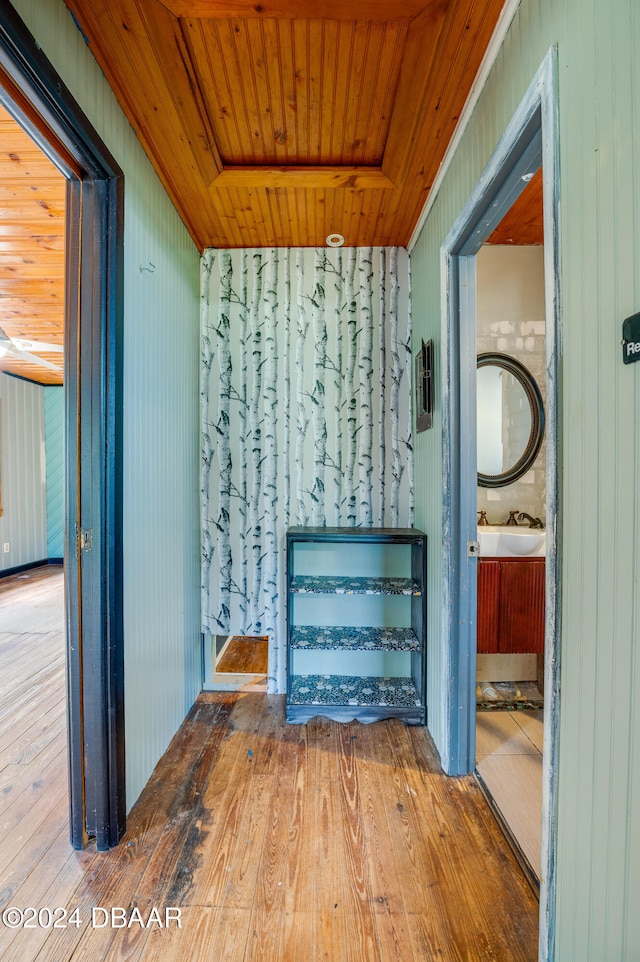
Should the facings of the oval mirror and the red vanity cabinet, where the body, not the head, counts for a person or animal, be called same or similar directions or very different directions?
same or similar directions

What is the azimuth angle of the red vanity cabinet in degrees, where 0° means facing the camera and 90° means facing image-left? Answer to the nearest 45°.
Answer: approximately 0°

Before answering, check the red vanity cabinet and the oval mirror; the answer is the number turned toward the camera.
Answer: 2

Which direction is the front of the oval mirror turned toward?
toward the camera

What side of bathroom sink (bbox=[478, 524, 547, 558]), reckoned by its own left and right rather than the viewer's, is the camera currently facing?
front
